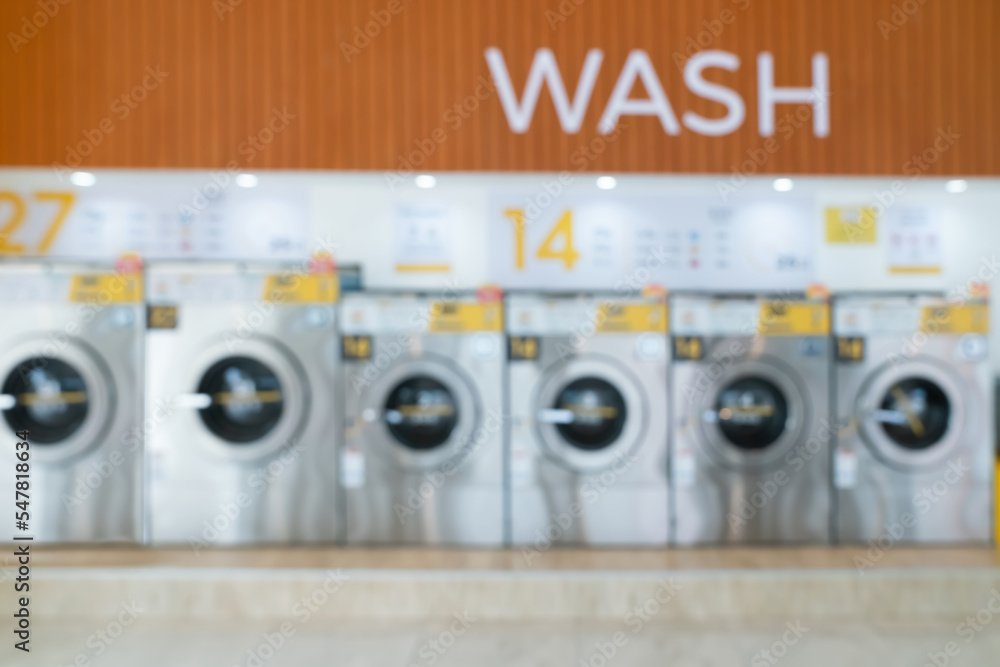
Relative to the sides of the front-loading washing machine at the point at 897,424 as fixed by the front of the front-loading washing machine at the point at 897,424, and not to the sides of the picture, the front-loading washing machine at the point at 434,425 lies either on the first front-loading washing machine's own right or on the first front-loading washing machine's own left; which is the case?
on the first front-loading washing machine's own right

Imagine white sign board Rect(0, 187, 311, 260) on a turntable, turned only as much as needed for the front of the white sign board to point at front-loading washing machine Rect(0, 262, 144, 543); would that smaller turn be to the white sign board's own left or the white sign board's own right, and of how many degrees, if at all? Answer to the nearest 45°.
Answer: approximately 45° to the white sign board's own right

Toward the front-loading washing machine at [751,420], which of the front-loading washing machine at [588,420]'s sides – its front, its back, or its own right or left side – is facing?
left

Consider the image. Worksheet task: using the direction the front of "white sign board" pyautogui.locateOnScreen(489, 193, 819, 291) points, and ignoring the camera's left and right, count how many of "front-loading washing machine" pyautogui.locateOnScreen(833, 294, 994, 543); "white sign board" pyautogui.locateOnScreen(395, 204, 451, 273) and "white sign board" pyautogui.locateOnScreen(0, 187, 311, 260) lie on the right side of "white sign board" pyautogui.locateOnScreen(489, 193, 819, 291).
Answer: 2

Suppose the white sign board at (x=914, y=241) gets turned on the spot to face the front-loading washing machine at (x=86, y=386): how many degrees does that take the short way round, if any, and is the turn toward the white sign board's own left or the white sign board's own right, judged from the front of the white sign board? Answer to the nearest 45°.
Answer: approximately 45° to the white sign board's own right

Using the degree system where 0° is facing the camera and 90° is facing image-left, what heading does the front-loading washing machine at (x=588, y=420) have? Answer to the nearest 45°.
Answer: approximately 0°
